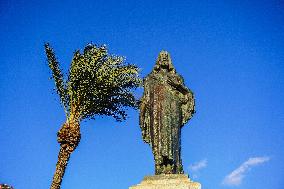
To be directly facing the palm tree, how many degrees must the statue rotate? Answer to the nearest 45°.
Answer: approximately 135° to its right

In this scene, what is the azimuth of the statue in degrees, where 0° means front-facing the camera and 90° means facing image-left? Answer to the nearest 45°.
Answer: approximately 0°
